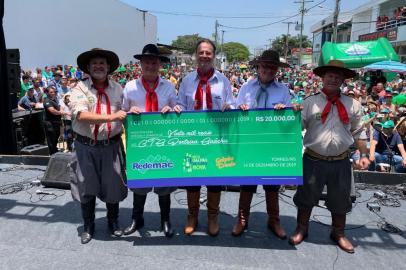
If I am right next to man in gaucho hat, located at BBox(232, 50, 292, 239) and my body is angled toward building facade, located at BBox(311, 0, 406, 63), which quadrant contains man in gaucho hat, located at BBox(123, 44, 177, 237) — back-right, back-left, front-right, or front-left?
back-left

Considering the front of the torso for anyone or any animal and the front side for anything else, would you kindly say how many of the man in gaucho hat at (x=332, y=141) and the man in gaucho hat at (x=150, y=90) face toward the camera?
2

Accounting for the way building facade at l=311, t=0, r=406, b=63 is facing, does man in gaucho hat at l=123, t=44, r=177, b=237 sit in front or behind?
in front

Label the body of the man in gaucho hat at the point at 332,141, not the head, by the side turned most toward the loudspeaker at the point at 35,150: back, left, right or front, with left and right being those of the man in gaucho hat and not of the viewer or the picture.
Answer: right

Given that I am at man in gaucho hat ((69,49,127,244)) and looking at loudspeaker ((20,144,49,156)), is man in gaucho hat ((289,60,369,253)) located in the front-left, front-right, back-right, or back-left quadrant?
back-right

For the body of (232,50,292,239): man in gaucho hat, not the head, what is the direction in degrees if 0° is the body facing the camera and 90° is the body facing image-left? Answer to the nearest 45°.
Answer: approximately 0°

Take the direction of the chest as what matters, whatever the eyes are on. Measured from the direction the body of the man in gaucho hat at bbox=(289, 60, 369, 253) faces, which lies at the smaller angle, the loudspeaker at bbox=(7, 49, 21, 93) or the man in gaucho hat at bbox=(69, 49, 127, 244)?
the man in gaucho hat

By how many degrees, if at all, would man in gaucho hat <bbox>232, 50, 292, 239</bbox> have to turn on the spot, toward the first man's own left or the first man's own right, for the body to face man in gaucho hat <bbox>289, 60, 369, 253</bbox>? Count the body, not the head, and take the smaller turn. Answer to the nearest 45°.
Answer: approximately 90° to the first man's own left

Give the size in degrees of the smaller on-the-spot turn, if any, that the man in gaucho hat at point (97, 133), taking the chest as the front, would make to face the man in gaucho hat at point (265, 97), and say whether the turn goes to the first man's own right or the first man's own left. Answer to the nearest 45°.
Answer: approximately 90° to the first man's own left
